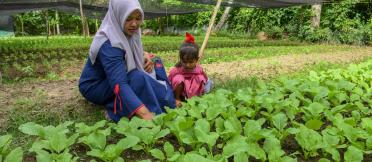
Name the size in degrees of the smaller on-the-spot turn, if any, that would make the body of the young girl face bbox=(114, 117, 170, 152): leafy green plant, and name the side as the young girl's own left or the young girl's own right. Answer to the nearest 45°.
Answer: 0° — they already face it

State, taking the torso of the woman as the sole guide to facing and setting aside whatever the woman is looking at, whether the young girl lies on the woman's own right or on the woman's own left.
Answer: on the woman's own left

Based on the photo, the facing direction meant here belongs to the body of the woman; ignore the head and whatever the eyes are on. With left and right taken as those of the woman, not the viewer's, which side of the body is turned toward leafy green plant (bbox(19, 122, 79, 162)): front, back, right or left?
right

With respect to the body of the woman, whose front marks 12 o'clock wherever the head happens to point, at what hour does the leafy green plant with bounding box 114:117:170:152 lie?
The leafy green plant is roughly at 1 o'clock from the woman.

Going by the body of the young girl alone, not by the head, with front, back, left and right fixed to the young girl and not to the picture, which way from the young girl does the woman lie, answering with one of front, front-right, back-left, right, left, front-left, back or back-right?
front-right

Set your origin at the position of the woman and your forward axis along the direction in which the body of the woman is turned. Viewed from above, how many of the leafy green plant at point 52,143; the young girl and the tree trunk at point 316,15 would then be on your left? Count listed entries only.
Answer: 2

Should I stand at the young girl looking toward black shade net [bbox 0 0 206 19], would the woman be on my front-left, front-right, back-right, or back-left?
back-left

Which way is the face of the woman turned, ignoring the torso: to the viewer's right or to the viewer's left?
to the viewer's right

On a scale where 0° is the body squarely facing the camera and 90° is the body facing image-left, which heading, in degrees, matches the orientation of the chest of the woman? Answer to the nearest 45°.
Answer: approximately 315°
